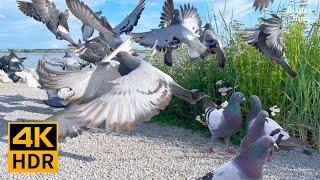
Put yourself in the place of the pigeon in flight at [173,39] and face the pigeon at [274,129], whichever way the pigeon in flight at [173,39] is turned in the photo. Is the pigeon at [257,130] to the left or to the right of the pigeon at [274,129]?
right

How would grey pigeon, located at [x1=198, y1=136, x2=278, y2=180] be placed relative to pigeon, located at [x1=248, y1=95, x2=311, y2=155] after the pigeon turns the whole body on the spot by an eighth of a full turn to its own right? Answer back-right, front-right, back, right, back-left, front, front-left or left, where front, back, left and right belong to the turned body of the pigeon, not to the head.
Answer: back-left

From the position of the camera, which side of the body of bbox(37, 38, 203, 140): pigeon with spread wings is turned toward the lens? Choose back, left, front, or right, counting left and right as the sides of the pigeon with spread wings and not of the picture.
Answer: left

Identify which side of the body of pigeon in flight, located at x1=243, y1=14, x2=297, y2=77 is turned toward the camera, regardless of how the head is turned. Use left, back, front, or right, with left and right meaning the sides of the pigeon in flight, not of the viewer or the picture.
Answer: left

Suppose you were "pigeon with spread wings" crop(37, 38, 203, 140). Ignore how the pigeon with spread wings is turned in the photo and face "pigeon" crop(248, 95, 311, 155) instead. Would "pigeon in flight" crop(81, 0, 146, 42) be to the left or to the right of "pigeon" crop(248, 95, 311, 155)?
left
